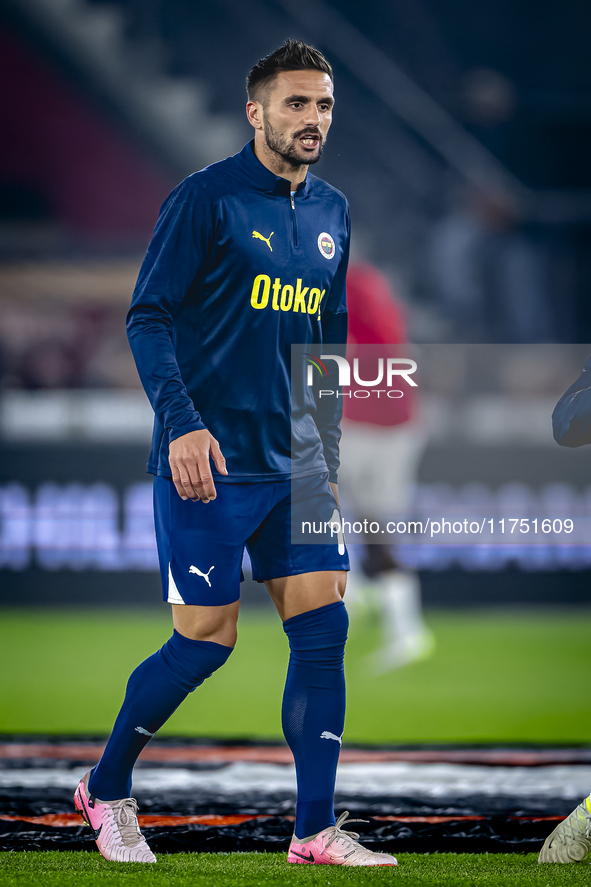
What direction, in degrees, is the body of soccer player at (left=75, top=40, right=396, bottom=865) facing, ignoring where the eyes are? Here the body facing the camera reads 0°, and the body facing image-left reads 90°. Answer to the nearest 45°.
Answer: approximately 315°

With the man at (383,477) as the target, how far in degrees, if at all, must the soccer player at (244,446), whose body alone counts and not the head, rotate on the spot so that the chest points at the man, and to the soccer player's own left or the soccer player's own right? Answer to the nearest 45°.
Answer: approximately 135° to the soccer player's own left

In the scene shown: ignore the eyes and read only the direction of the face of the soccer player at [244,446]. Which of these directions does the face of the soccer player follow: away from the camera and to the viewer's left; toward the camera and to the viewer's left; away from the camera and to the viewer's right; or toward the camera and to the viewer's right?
toward the camera and to the viewer's right

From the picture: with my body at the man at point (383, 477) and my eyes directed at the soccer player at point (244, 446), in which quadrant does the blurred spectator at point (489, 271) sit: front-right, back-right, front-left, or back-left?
back-left

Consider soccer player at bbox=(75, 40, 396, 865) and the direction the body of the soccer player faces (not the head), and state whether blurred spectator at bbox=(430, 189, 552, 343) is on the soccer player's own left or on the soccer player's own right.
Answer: on the soccer player's own left
